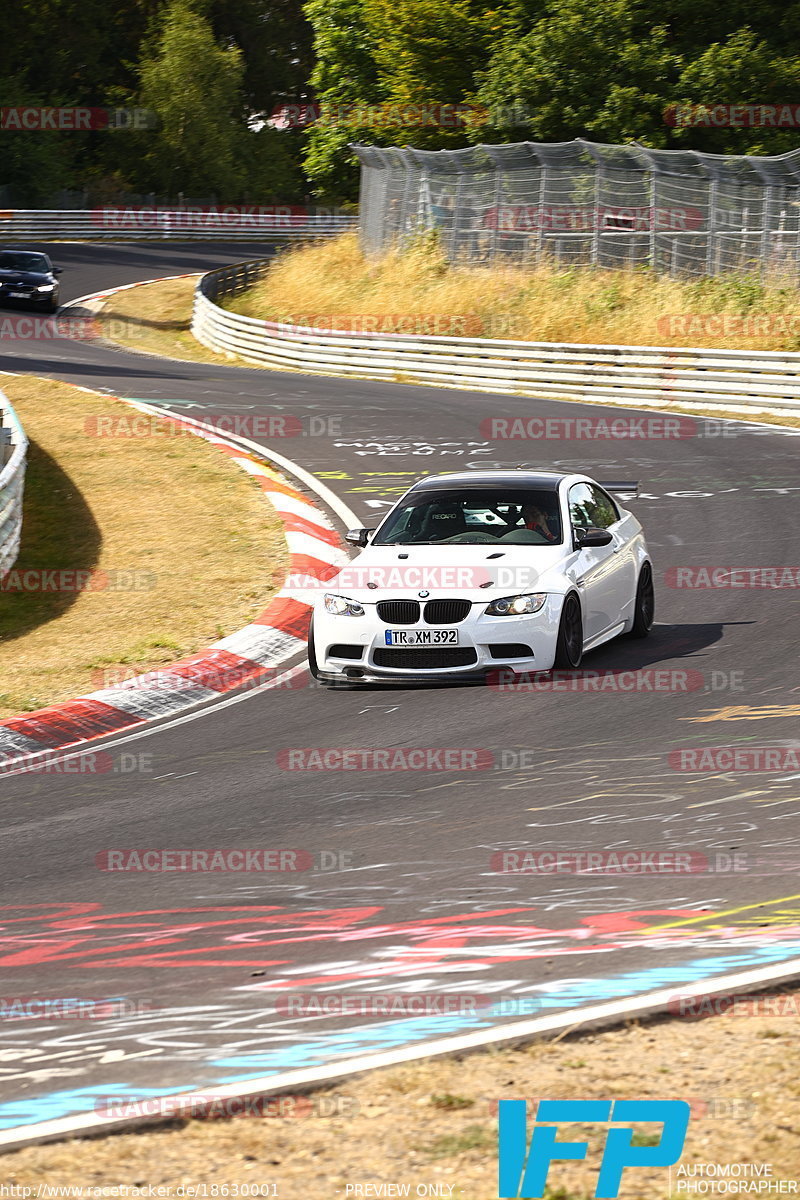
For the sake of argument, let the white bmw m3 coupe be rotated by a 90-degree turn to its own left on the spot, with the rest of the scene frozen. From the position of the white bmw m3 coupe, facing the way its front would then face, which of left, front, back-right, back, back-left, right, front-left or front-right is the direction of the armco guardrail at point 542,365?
back-left

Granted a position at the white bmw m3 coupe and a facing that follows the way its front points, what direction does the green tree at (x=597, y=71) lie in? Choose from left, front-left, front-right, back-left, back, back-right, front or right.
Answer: back-right

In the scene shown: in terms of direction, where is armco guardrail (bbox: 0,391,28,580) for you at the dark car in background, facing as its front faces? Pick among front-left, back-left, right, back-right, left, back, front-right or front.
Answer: front

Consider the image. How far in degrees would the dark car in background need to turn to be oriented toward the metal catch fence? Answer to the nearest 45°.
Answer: approximately 45° to its left

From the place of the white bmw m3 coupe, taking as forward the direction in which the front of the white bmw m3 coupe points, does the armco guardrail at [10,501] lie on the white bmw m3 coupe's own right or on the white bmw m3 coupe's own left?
on the white bmw m3 coupe's own right

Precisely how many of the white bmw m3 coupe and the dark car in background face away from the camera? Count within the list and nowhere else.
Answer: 0

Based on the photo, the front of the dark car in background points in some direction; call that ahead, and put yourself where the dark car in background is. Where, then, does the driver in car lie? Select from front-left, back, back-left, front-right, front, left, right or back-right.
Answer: front

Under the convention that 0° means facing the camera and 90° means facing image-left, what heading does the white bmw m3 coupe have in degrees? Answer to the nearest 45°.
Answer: approximately 45°

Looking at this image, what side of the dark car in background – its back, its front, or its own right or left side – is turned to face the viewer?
front

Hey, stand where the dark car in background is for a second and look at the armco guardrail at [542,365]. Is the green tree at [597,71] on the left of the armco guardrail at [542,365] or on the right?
left

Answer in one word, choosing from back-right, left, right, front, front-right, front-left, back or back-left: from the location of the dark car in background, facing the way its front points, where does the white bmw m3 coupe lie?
front

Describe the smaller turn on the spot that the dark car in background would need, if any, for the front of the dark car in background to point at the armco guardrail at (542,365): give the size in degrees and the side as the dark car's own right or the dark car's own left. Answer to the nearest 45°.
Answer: approximately 45° to the dark car's own left
